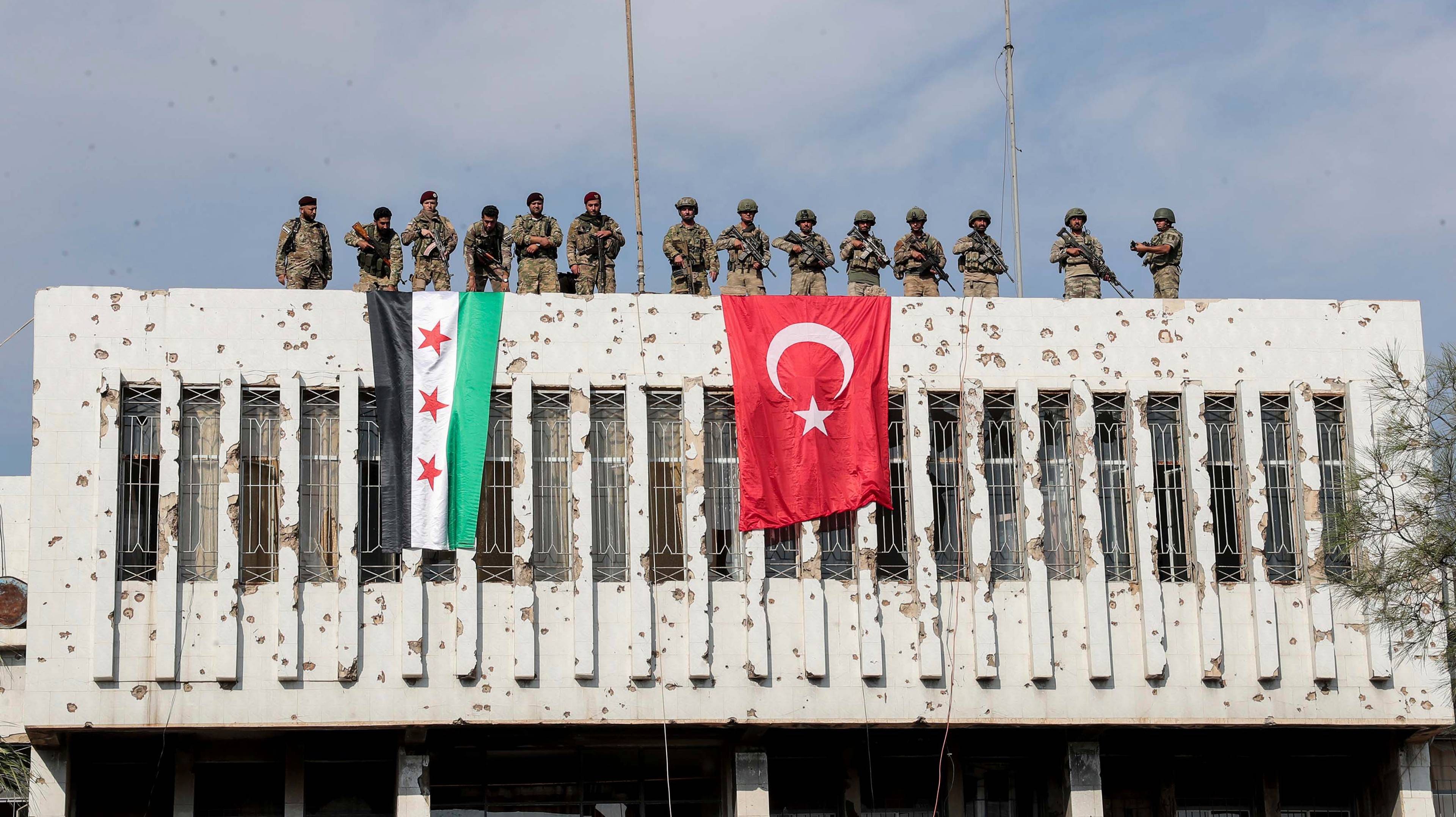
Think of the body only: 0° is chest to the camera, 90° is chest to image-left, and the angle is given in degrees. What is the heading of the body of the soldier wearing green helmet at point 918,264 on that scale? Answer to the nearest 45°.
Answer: approximately 0°

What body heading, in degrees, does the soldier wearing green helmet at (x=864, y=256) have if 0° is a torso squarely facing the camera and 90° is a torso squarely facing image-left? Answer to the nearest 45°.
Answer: approximately 0°

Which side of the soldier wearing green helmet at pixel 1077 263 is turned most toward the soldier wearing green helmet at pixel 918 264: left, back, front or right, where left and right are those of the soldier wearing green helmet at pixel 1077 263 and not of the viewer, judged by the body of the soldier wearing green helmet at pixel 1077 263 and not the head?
right

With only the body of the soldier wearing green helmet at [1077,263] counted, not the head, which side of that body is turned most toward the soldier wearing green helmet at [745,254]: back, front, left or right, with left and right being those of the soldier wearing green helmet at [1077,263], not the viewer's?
right
